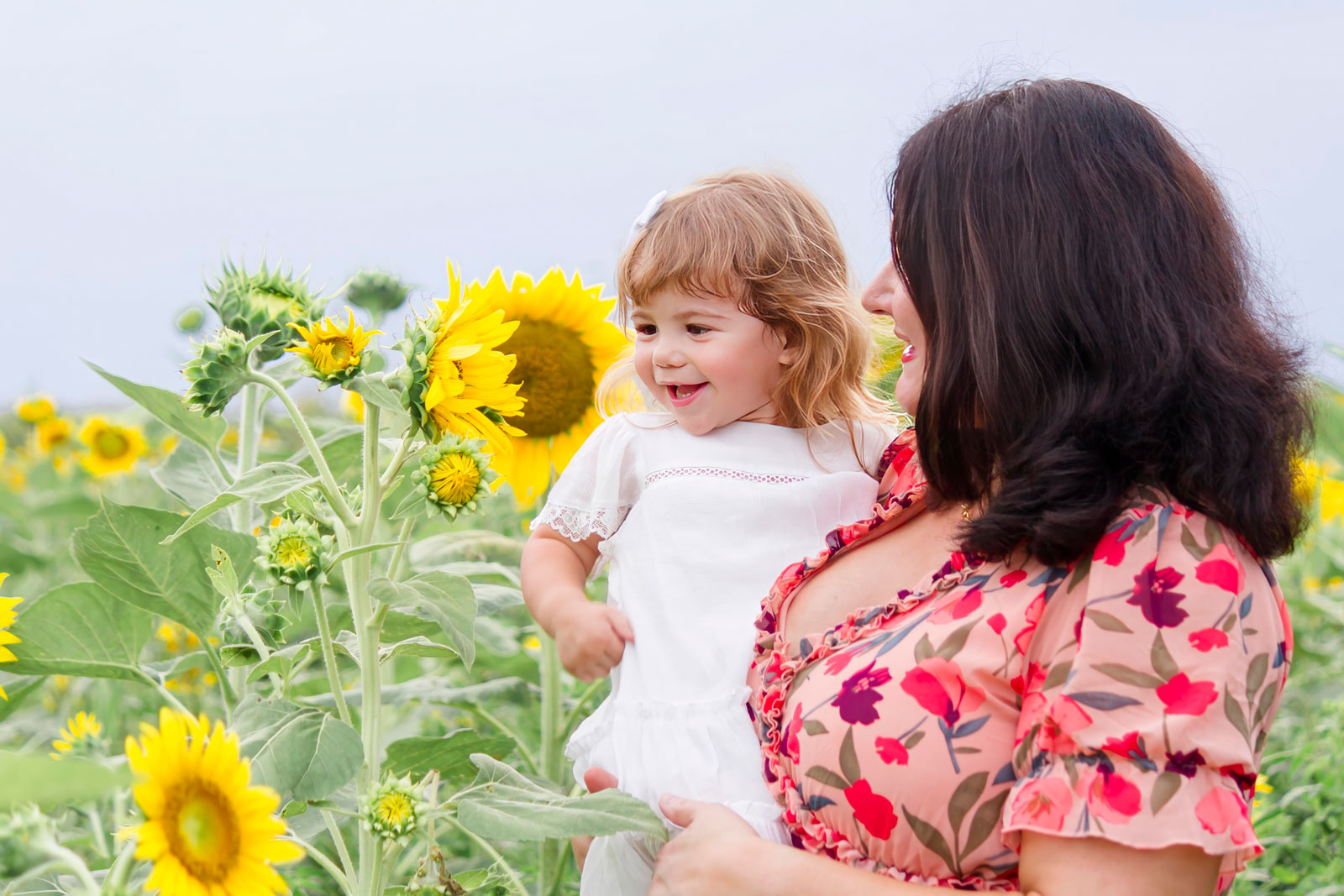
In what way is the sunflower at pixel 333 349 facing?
toward the camera

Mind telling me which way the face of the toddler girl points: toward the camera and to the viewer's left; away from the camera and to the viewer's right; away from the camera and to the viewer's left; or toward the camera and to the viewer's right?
toward the camera and to the viewer's left

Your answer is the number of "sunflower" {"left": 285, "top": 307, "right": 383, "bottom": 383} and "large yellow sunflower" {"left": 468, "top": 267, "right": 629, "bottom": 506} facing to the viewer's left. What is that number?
0

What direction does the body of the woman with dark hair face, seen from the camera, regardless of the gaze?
to the viewer's left

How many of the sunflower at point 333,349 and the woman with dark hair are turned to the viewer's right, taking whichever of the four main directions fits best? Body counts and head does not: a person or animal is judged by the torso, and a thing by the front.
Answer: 0

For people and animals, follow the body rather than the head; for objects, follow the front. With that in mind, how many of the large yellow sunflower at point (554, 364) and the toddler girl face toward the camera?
2

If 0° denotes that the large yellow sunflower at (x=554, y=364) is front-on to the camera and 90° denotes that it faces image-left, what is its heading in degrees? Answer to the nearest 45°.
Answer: approximately 0°
